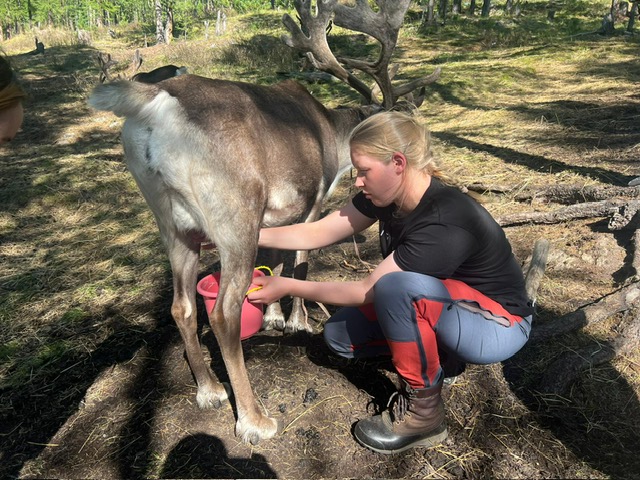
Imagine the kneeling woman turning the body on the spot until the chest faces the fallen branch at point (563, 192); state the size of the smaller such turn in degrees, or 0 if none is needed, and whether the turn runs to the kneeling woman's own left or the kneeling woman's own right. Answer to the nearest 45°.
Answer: approximately 135° to the kneeling woman's own right

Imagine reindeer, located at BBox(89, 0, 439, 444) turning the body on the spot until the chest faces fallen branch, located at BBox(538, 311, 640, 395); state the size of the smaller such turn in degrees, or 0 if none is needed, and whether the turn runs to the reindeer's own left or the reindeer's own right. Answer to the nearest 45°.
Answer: approximately 45° to the reindeer's own right

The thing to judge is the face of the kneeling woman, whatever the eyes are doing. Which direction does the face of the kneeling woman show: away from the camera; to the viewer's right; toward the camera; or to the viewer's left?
to the viewer's left

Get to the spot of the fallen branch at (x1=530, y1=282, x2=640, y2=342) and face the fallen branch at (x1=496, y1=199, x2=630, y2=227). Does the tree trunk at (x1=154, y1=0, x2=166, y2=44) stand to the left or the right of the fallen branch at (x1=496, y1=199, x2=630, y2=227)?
left

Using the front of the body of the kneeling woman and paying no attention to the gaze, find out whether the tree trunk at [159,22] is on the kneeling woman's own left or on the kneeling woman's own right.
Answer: on the kneeling woman's own right

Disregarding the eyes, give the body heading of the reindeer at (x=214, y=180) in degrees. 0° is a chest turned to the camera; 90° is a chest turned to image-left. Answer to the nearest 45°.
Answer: approximately 225°

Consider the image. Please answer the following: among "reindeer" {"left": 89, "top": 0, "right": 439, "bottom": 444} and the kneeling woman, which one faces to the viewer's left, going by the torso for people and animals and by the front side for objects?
the kneeling woman

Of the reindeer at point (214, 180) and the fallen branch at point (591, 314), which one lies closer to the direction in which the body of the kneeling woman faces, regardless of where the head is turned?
the reindeer

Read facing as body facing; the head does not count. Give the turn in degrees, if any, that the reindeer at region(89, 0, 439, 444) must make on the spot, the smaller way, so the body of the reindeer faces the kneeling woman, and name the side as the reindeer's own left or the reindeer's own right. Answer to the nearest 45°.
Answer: approximately 90° to the reindeer's own right

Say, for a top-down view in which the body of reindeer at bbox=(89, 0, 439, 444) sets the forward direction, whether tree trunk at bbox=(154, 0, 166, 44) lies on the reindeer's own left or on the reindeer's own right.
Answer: on the reindeer's own left

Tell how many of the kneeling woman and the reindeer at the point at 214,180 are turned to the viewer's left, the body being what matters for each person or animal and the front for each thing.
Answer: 1

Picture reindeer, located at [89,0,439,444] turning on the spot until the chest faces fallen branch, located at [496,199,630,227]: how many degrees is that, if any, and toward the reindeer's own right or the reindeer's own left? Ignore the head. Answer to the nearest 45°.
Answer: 0° — it already faces it

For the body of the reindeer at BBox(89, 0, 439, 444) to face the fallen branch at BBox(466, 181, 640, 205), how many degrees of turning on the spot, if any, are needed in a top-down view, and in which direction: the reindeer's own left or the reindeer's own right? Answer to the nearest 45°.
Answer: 0° — it already faces it

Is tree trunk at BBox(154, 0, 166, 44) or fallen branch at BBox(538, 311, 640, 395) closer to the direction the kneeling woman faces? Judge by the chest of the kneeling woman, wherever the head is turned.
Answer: the tree trunk

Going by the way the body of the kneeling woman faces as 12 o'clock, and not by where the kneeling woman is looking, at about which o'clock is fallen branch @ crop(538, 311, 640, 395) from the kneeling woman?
The fallen branch is roughly at 5 o'clock from the kneeling woman.

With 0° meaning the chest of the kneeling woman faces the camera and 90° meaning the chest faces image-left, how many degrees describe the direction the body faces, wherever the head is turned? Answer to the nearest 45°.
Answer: approximately 90°
